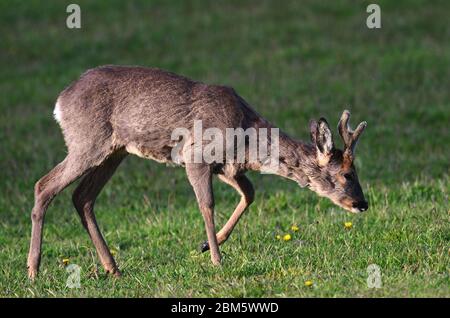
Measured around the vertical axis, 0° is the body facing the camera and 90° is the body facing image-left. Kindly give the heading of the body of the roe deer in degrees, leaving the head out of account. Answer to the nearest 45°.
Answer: approximately 270°
